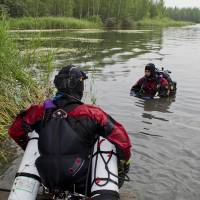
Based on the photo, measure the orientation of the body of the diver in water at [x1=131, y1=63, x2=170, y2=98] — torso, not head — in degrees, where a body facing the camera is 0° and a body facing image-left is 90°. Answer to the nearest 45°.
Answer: approximately 45°

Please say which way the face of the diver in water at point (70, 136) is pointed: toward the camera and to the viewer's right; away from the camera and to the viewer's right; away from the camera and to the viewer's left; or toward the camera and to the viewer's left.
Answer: away from the camera and to the viewer's right
